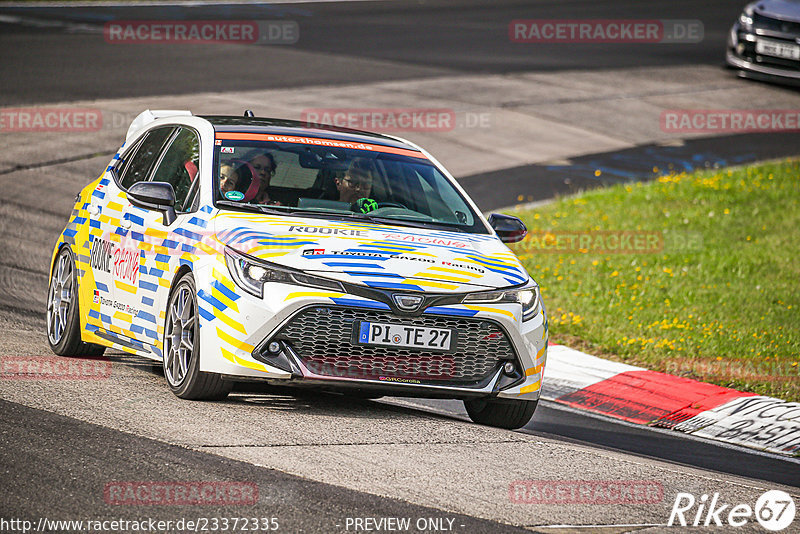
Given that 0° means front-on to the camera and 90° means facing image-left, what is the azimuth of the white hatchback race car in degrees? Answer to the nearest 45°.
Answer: approximately 315°
